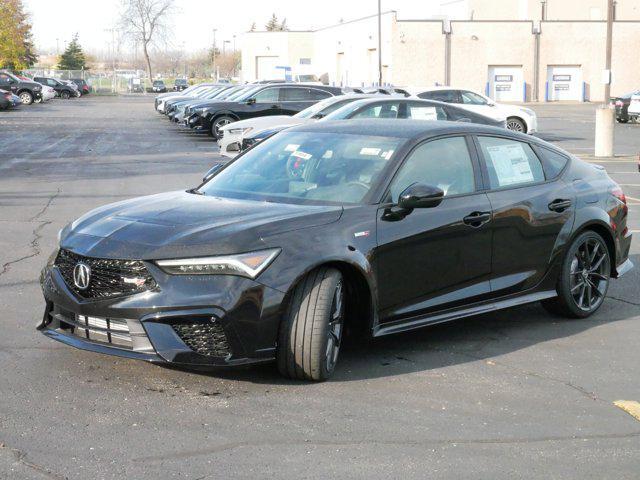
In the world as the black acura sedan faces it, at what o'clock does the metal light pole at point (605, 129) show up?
The metal light pole is roughly at 5 o'clock from the black acura sedan.

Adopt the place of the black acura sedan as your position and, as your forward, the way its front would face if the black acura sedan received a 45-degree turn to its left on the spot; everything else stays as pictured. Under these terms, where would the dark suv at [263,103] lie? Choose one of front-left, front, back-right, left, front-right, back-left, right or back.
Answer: back

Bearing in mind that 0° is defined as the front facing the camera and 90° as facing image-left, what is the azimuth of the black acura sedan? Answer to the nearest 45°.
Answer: approximately 45°
